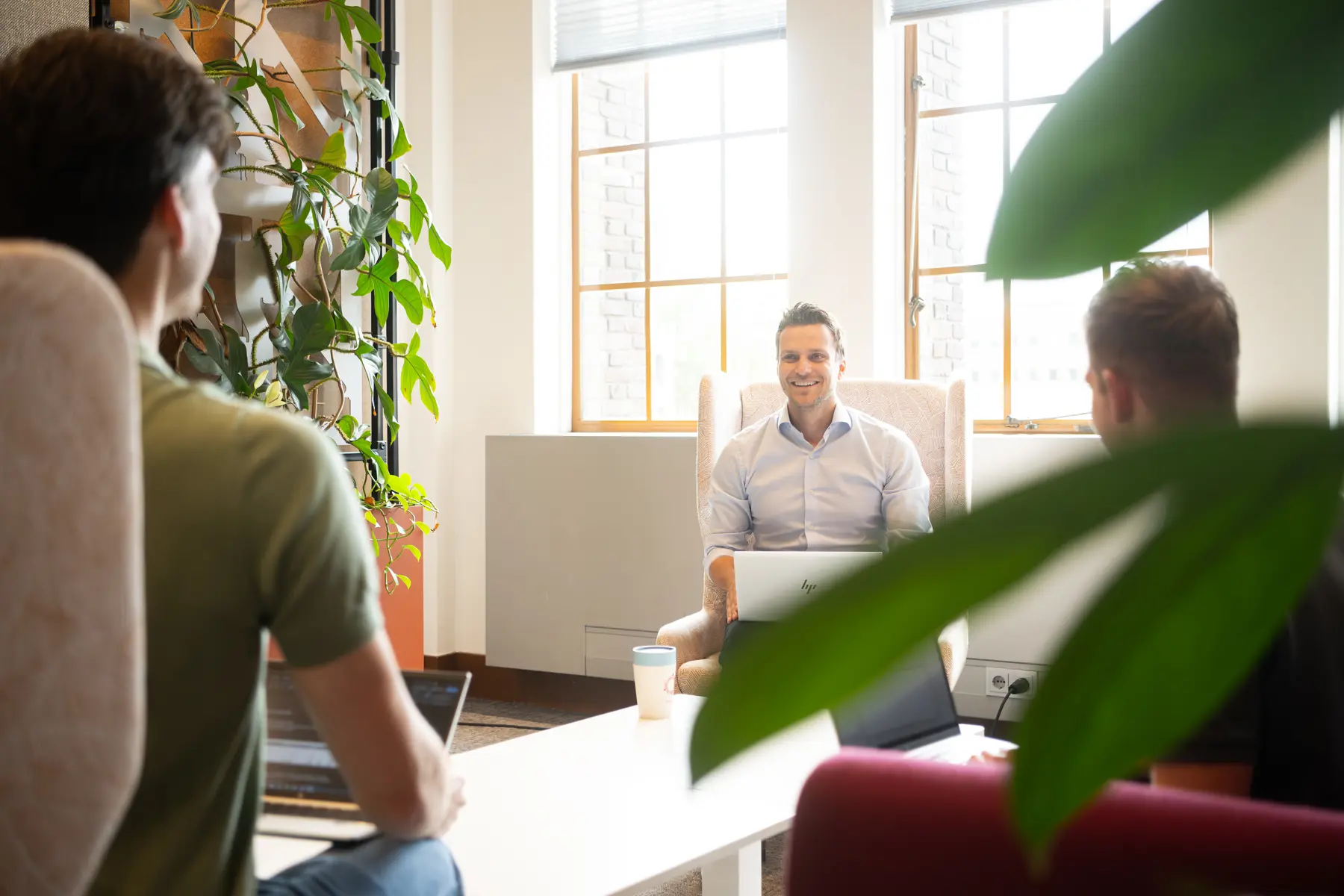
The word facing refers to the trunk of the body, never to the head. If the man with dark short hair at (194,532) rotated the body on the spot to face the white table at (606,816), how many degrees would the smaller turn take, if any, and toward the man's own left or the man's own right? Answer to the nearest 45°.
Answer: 0° — they already face it

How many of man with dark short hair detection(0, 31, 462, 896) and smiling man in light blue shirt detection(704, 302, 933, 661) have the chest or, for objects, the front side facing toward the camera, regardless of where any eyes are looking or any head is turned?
1

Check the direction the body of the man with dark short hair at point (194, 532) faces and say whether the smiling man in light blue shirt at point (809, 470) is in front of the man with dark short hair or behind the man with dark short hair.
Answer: in front

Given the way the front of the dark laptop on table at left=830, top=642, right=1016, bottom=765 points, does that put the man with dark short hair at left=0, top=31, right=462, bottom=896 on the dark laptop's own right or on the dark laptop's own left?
on the dark laptop's own right

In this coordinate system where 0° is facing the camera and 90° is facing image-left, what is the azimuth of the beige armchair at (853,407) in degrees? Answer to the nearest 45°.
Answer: approximately 0°

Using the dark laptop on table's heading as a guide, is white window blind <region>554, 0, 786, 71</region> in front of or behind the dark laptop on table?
behind

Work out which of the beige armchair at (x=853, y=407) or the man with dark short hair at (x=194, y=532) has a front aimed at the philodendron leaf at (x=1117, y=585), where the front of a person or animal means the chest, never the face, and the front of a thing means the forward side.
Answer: the beige armchair

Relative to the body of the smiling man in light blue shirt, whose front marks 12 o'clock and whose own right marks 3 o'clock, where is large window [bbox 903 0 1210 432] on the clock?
The large window is roughly at 7 o'clock from the smiling man in light blue shirt.

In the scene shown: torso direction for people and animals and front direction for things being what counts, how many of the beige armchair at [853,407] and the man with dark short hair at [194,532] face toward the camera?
1

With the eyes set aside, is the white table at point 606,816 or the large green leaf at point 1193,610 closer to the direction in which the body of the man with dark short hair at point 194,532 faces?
the white table

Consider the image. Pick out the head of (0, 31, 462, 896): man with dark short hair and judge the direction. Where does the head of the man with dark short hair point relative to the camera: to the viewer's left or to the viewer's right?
to the viewer's right

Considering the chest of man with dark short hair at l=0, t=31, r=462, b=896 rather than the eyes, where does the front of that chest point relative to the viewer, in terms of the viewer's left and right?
facing away from the viewer and to the right of the viewer

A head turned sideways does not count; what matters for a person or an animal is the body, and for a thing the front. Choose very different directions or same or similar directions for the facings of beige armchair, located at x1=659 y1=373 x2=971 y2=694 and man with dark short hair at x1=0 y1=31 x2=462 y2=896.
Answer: very different directions
